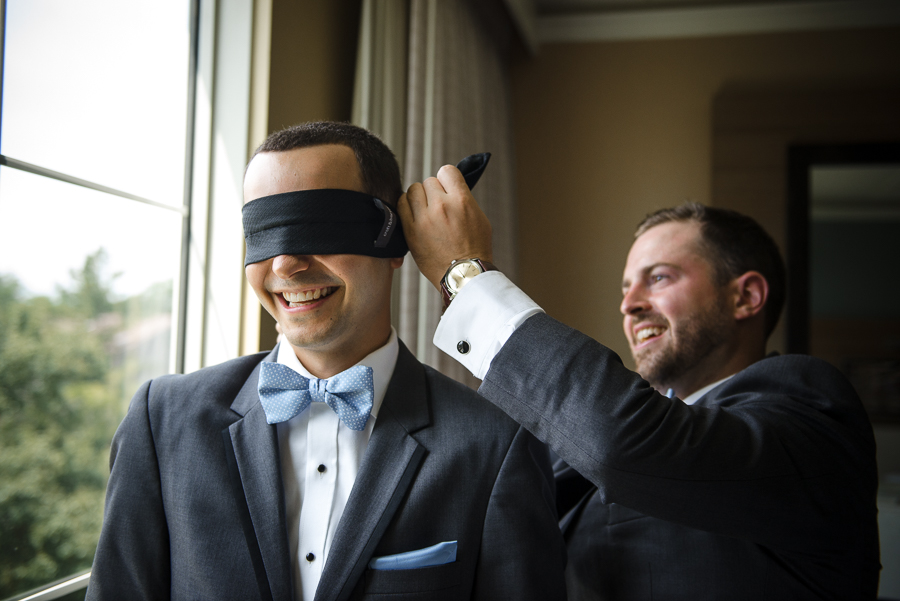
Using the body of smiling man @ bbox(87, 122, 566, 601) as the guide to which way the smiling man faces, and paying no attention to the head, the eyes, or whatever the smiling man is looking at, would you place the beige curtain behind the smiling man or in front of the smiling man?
behind

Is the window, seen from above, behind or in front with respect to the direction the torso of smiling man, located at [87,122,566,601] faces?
behind

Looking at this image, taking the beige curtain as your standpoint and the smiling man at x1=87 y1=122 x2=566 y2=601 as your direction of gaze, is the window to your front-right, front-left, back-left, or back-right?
front-right

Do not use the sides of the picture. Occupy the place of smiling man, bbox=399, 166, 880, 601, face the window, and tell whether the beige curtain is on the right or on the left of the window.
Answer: right

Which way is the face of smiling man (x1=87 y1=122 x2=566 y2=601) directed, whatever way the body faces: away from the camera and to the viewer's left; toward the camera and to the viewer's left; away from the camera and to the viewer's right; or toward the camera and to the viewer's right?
toward the camera and to the viewer's left

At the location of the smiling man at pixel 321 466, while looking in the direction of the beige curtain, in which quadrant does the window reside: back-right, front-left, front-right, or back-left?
front-left

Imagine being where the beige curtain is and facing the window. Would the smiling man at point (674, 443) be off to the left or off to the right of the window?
left

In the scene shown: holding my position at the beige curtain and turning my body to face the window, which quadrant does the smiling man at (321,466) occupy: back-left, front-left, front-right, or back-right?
front-left

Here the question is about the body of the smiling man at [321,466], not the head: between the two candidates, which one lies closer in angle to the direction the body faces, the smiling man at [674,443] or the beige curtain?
the smiling man

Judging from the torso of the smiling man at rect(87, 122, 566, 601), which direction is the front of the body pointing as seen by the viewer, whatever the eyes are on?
toward the camera
